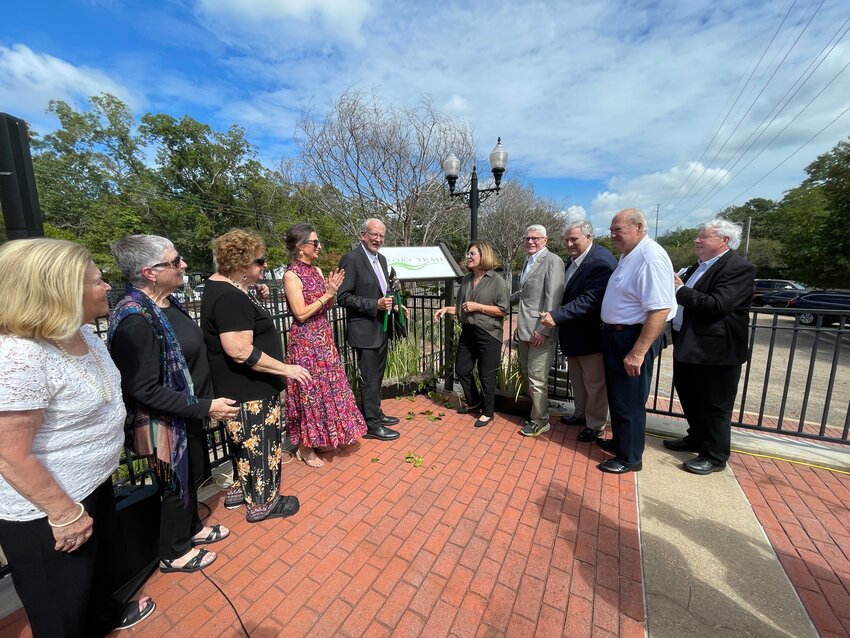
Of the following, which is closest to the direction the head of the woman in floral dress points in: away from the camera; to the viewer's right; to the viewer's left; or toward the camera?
to the viewer's right

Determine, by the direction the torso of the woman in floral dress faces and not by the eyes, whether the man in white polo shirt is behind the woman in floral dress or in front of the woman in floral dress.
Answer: in front

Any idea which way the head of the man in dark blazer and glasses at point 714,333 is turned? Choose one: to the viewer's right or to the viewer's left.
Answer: to the viewer's left

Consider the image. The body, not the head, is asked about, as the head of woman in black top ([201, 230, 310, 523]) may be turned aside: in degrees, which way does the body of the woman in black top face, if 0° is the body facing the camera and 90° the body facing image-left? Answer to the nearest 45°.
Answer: approximately 270°

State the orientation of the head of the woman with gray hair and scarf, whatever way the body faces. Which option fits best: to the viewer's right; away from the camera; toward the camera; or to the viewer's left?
to the viewer's right

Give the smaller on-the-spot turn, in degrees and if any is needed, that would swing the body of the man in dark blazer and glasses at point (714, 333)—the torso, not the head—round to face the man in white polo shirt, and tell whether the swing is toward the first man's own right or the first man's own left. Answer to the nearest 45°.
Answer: approximately 45° to the first man's own left

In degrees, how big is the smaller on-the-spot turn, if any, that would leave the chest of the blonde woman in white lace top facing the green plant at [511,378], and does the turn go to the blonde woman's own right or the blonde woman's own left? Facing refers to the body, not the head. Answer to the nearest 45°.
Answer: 0° — they already face it

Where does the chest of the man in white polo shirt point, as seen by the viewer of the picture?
to the viewer's left

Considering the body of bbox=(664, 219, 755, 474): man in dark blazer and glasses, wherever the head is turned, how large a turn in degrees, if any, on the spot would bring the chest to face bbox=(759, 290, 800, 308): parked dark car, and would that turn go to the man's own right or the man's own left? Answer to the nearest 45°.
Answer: approximately 90° to the man's own right

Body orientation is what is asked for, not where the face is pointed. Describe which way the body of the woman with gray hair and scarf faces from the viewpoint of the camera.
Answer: to the viewer's right

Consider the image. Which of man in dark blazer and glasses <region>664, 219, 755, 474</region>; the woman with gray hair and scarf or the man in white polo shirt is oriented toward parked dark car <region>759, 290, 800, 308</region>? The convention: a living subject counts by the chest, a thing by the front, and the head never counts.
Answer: the woman with gray hair and scarf

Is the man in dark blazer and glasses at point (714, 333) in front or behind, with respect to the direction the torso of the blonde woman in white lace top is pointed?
in front

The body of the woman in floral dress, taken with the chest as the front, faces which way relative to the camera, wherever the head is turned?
to the viewer's right

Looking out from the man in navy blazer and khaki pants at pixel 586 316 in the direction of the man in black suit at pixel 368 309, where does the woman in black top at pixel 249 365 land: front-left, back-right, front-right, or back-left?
front-left

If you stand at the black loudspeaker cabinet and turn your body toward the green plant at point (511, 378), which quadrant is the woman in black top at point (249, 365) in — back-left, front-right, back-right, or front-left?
front-right

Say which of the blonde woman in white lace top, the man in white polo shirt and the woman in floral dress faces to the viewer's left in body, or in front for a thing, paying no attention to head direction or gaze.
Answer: the man in white polo shirt
